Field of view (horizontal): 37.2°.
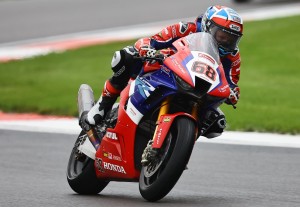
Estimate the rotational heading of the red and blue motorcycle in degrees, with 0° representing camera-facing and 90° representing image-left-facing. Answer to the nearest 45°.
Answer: approximately 315°
